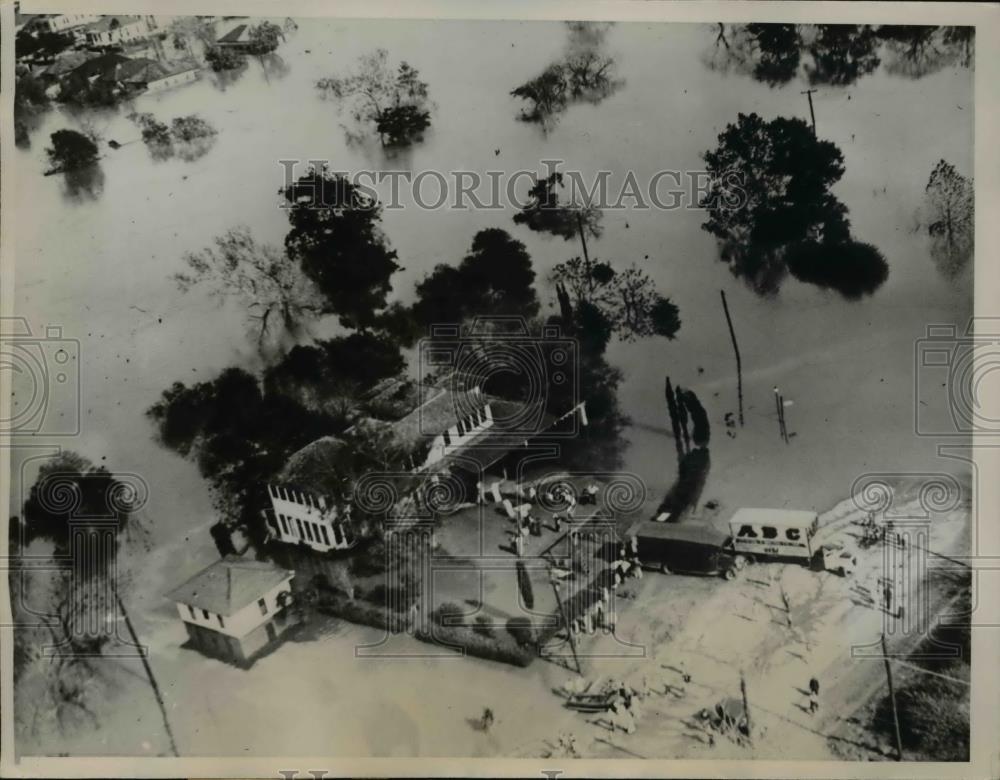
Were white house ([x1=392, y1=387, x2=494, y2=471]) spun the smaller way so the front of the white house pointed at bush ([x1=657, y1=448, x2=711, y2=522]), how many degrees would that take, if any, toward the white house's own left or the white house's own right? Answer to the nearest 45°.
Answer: approximately 45° to the white house's own left

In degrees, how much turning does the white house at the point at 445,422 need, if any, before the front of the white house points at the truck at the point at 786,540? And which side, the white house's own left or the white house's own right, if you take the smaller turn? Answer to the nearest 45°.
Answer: approximately 45° to the white house's own left

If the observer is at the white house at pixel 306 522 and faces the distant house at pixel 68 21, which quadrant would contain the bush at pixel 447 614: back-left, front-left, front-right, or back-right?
back-right

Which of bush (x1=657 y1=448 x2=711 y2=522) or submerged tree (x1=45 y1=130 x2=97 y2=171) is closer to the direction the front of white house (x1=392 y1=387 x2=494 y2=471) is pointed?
the bush

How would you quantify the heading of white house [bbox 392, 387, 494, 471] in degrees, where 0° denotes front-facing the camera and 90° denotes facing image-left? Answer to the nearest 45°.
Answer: approximately 315°
